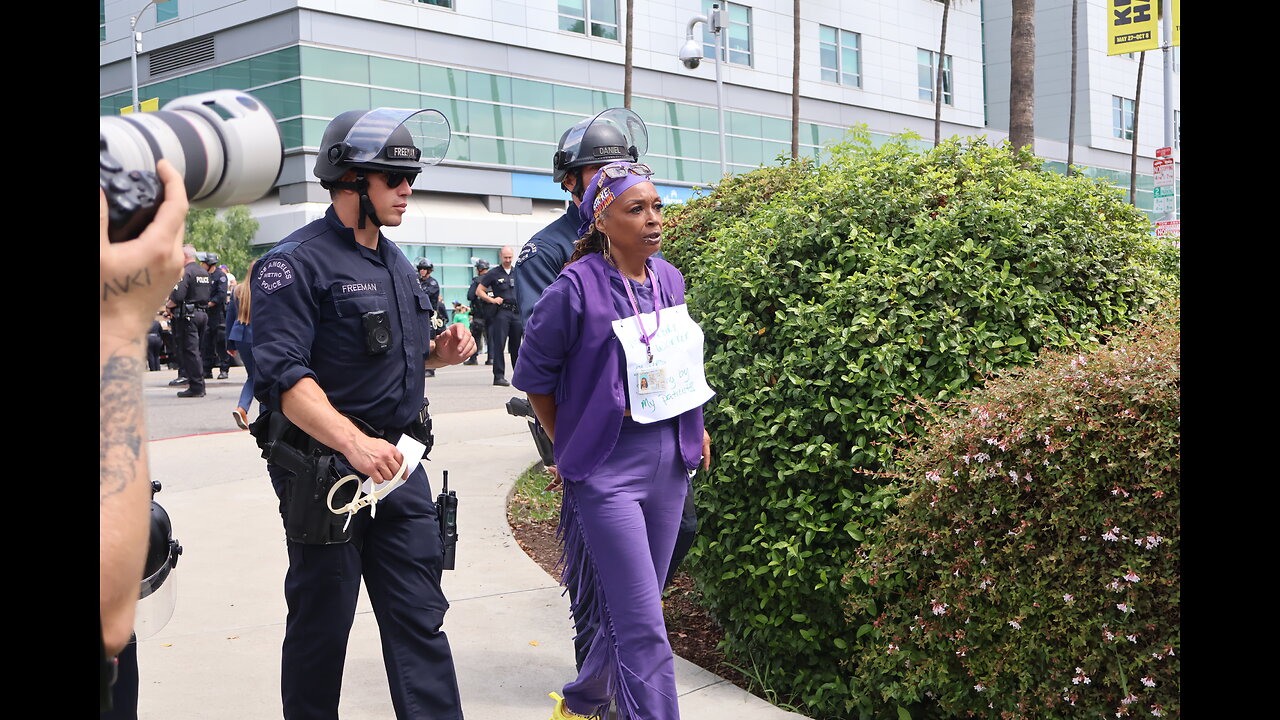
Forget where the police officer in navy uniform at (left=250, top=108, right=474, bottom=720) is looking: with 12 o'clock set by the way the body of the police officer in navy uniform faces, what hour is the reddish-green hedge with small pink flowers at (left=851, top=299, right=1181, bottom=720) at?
The reddish-green hedge with small pink flowers is roughly at 11 o'clock from the police officer in navy uniform.

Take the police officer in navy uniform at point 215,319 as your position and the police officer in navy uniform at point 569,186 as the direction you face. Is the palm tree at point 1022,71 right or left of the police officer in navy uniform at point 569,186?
left

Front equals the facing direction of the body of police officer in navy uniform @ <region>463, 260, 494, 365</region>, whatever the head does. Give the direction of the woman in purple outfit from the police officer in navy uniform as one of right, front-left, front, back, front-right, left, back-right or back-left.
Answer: left

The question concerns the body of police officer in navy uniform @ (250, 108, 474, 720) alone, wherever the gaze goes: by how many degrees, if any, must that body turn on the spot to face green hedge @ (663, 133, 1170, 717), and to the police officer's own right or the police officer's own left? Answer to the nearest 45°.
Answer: approximately 45° to the police officer's own left

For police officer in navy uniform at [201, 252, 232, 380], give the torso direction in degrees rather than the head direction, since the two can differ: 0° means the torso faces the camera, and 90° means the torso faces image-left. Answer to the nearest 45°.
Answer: approximately 45°

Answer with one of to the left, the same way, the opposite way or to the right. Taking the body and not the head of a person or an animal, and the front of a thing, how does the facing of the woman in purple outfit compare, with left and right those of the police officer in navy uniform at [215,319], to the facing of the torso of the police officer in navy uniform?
to the left

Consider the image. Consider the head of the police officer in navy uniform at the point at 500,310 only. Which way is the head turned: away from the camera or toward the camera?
toward the camera

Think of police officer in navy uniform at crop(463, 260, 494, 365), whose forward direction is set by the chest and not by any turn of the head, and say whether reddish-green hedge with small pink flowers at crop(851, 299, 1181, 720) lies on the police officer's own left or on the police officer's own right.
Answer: on the police officer's own left

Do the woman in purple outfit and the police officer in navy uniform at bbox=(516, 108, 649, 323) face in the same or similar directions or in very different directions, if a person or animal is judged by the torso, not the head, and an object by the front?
same or similar directions

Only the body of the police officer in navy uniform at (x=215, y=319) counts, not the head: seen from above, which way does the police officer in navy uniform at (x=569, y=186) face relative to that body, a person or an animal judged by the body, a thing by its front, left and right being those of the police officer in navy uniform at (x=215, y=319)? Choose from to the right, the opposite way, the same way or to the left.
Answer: to the left
